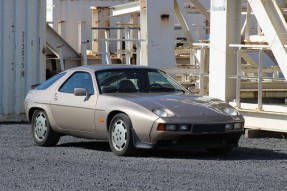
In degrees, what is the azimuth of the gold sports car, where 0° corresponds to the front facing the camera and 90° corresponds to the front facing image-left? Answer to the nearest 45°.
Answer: approximately 315°

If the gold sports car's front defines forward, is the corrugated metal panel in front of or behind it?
behind
